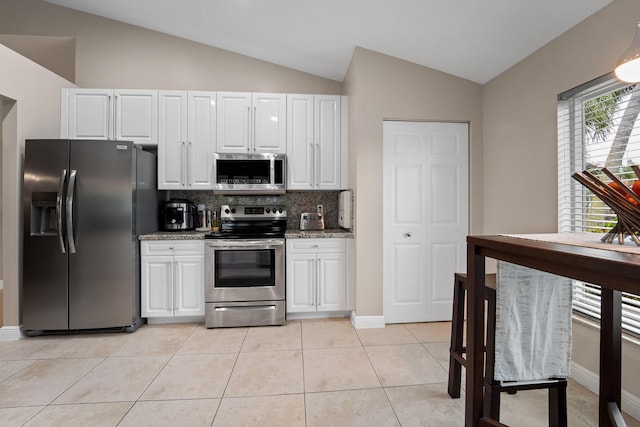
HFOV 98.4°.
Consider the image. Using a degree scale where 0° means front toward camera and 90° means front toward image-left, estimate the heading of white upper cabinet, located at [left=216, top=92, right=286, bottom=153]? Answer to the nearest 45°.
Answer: approximately 0°

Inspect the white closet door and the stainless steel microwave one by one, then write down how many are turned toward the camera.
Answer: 2

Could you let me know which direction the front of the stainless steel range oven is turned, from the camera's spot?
facing the viewer

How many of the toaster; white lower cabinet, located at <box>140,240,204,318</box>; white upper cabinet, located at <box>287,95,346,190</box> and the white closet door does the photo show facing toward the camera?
4

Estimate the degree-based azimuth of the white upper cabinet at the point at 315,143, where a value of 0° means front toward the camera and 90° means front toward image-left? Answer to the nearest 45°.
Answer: approximately 0°

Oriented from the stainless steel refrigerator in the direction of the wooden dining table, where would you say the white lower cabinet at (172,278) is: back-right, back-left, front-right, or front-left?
front-left

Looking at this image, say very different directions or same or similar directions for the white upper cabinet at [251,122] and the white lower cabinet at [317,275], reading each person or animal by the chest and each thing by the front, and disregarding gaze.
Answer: same or similar directions

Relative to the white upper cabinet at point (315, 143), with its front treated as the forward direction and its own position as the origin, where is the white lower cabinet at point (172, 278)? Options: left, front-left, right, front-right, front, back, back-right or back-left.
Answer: right

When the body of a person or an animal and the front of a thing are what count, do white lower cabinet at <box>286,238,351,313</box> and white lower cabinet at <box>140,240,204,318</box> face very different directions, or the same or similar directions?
same or similar directions

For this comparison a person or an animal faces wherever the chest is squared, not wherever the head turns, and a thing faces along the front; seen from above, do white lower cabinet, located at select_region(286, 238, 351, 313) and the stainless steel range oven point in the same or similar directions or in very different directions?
same or similar directions

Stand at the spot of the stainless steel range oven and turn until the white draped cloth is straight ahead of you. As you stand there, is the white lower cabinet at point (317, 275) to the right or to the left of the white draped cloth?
left

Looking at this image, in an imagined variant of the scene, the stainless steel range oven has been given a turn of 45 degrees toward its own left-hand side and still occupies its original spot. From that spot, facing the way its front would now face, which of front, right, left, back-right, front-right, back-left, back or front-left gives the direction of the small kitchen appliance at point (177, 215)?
back

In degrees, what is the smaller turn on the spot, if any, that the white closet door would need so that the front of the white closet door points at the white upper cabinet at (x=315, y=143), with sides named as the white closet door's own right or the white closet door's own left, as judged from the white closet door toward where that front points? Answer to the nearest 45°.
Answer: approximately 90° to the white closet door's own right

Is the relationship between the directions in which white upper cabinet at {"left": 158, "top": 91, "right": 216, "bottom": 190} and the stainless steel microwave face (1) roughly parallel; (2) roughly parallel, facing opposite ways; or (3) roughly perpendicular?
roughly parallel

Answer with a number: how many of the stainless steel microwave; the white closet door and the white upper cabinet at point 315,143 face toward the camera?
3

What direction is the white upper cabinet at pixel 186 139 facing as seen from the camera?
toward the camera

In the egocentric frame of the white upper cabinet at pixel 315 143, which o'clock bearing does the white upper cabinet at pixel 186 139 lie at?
the white upper cabinet at pixel 186 139 is roughly at 3 o'clock from the white upper cabinet at pixel 315 143.

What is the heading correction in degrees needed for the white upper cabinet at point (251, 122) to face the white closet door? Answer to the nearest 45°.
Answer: approximately 90° to its left

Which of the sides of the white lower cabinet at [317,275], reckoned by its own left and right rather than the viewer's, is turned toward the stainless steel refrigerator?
right
